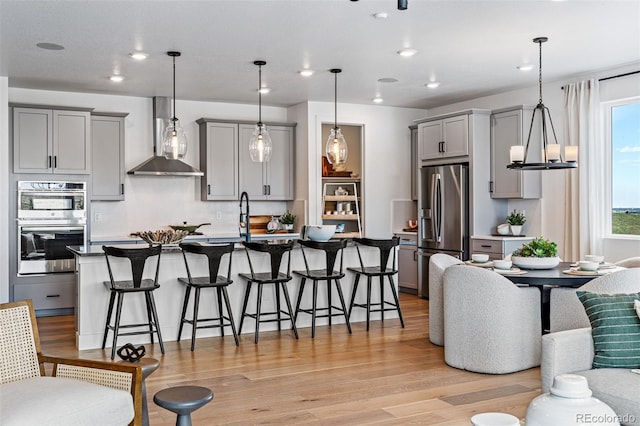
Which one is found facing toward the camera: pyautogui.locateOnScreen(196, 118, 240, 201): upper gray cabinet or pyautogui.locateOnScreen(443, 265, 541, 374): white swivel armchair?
the upper gray cabinet

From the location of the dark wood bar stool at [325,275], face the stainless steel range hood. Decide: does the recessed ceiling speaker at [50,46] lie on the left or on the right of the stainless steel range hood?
left

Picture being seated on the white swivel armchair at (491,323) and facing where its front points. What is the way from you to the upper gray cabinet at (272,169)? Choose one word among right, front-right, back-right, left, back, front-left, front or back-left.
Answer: left

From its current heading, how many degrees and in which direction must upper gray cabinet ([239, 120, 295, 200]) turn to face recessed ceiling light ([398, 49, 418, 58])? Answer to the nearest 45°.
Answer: approximately 45° to its left

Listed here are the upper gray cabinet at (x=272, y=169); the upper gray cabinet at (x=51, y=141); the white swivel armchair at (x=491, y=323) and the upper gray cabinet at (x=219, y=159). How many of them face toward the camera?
3

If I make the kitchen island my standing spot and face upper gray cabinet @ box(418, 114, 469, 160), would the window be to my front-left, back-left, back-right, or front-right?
front-right

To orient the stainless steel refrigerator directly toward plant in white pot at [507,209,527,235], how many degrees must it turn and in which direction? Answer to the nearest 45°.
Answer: approximately 135° to its left

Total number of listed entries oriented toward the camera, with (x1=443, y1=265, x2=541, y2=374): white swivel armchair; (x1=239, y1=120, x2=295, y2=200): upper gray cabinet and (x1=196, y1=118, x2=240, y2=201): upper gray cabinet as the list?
2

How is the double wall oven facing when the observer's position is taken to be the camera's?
facing the viewer

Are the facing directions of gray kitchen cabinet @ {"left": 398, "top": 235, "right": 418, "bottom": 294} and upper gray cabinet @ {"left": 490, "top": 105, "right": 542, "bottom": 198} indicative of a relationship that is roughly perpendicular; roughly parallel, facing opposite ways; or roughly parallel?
roughly parallel

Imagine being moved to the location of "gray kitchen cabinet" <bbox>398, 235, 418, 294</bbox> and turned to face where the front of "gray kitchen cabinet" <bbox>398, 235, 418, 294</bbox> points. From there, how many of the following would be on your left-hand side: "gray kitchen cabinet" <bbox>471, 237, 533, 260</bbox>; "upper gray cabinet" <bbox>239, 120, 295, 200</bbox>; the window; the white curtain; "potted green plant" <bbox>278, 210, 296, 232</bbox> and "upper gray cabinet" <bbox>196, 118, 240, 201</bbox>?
3

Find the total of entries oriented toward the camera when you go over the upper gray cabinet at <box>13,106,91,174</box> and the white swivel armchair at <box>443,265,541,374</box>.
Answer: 1

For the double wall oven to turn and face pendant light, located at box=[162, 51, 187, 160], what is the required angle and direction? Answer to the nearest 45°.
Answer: approximately 45° to its left

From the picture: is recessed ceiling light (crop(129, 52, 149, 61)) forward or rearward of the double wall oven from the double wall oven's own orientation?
forward

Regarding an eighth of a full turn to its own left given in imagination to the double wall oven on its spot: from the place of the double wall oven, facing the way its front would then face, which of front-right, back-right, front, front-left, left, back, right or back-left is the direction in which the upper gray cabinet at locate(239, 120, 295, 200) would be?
front-left

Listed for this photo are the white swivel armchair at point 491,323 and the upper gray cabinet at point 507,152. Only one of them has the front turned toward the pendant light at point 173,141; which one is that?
the upper gray cabinet

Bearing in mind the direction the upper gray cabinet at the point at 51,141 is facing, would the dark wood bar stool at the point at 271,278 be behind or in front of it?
in front

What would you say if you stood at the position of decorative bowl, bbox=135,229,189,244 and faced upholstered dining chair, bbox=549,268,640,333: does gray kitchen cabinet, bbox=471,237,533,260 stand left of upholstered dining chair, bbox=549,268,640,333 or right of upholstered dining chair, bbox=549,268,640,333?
left

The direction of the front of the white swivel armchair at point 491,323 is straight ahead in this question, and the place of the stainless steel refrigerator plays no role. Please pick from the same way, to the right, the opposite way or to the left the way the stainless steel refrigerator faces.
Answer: the opposite way
